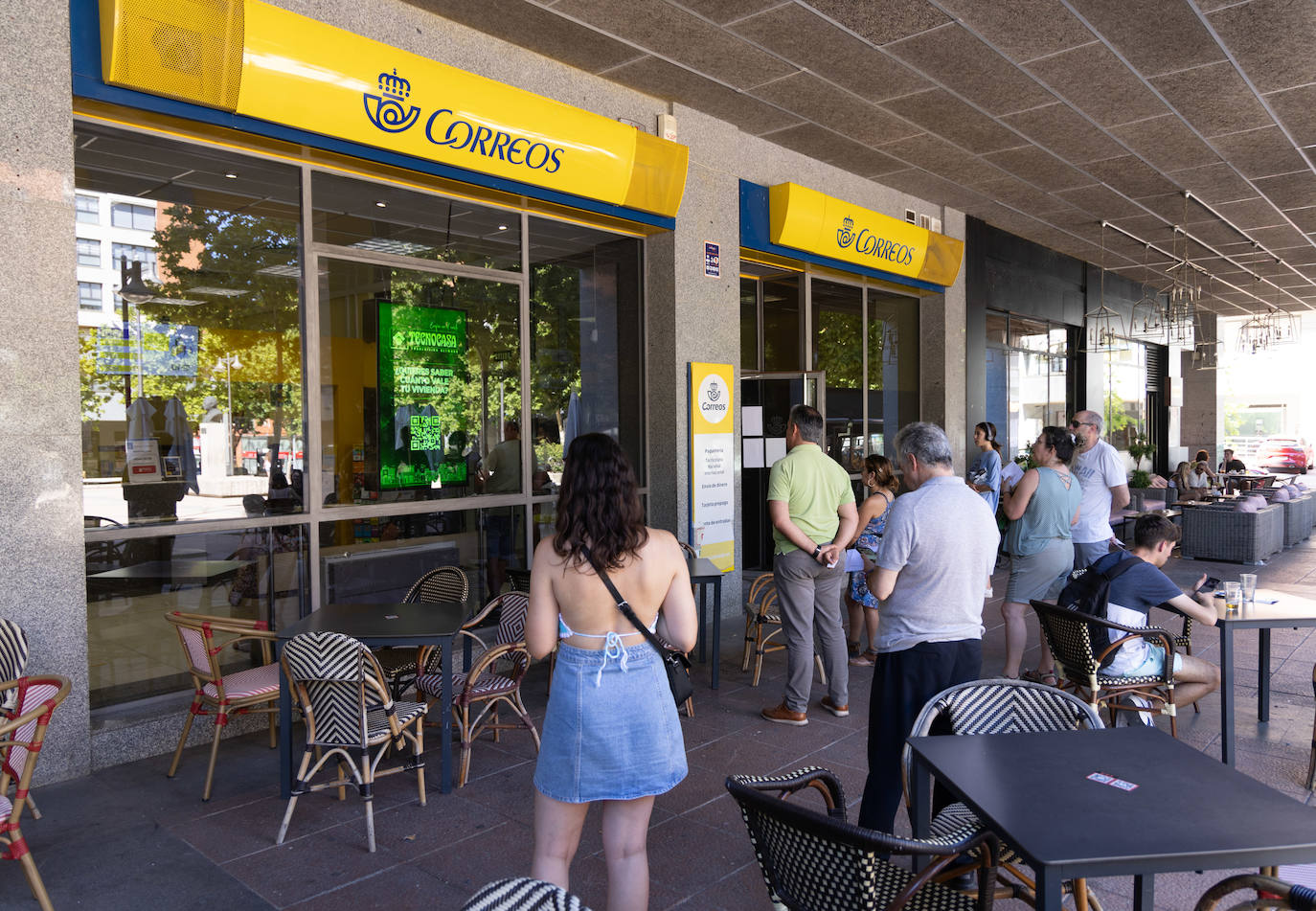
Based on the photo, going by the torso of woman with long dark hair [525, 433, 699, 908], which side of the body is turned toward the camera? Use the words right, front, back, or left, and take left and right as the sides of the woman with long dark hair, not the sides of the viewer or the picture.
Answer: back

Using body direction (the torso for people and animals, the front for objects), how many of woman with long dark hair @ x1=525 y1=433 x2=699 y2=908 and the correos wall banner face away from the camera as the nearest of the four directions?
1

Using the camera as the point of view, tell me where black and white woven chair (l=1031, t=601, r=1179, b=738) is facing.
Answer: facing away from the viewer and to the right of the viewer

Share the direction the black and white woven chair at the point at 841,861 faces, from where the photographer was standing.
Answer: facing away from the viewer and to the right of the viewer

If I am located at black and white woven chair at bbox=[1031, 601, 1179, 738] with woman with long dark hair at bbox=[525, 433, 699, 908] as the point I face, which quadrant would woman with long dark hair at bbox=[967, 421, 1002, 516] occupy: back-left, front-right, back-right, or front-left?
back-right

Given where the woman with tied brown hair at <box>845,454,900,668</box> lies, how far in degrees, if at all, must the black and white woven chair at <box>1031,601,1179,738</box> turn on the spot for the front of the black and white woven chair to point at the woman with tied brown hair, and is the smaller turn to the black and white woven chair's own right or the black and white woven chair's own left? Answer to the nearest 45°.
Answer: approximately 90° to the black and white woven chair's own left

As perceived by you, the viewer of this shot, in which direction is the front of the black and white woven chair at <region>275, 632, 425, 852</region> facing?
facing away from the viewer and to the right of the viewer

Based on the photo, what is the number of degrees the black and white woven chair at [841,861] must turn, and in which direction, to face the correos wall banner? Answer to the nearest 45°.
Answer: approximately 45° to its left

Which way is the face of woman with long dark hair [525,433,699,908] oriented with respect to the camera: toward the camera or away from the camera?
away from the camera

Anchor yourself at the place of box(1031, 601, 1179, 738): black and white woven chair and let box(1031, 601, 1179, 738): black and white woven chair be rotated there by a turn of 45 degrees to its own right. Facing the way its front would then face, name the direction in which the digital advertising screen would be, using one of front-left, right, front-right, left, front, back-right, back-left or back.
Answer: back

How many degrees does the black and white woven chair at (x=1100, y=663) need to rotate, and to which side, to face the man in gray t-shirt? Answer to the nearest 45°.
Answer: approximately 135° to its right
